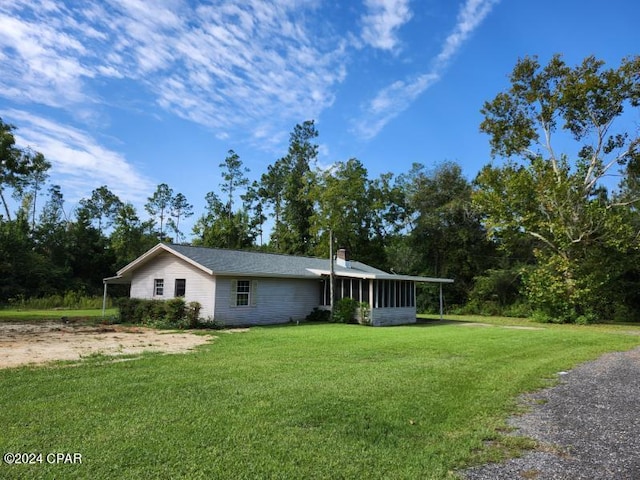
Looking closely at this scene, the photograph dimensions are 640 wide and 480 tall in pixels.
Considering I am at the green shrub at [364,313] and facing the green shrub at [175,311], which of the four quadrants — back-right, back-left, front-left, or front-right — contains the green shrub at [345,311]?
front-right

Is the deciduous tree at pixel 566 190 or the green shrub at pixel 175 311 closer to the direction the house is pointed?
the deciduous tree

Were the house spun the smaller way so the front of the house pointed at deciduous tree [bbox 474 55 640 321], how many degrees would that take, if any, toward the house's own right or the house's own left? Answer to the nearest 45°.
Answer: approximately 45° to the house's own left

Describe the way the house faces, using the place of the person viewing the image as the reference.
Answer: facing the viewer and to the right of the viewer

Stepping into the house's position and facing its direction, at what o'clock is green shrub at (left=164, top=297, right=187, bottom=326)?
The green shrub is roughly at 3 o'clock from the house.

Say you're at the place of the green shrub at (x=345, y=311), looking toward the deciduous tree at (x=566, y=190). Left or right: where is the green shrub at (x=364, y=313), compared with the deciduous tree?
right
